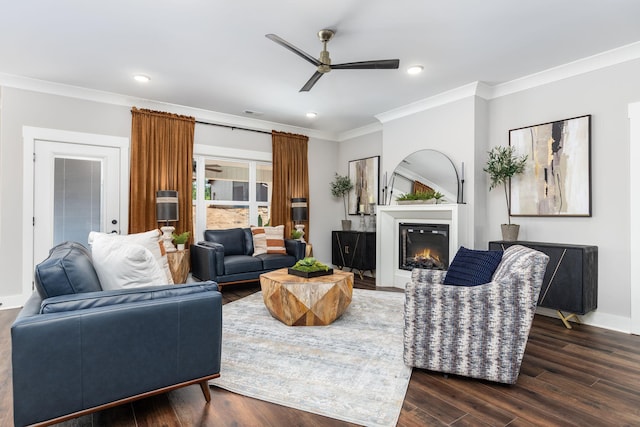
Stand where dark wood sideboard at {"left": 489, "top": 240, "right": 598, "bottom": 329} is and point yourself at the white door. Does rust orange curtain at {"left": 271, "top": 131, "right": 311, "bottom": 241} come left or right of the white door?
right

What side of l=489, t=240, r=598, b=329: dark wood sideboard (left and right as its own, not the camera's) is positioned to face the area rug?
front

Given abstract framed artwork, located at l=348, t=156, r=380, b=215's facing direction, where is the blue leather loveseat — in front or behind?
in front

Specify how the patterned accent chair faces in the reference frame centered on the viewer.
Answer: facing to the left of the viewer

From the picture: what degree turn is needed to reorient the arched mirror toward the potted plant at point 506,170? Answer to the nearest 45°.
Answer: approximately 90° to its left

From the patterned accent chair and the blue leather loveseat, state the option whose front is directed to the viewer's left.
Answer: the patterned accent chair

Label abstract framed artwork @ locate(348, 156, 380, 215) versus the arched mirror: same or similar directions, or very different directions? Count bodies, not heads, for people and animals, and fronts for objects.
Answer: same or similar directions

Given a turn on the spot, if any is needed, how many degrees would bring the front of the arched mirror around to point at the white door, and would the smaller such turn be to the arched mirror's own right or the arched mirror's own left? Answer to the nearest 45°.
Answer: approximately 45° to the arched mirror's own right

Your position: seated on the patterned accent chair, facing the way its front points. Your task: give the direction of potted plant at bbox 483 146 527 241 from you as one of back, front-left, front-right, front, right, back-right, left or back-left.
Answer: right

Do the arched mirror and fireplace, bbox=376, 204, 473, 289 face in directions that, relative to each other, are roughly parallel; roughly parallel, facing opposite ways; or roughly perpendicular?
roughly parallel

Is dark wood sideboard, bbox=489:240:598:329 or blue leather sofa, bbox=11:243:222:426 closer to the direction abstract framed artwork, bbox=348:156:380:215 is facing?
the blue leather sofa

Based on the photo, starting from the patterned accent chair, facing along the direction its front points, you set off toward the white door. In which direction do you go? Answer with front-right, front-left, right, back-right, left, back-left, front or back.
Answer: front

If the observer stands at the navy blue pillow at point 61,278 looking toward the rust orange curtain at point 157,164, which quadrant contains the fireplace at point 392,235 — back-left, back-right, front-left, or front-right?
front-right

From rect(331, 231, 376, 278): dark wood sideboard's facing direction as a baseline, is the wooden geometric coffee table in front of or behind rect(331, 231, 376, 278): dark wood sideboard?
in front

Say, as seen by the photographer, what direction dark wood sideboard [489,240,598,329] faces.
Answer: facing the viewer and to the left of the viewer

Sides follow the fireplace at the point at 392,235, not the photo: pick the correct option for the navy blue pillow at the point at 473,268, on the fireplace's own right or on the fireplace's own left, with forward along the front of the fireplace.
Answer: on the fireplace's own left
